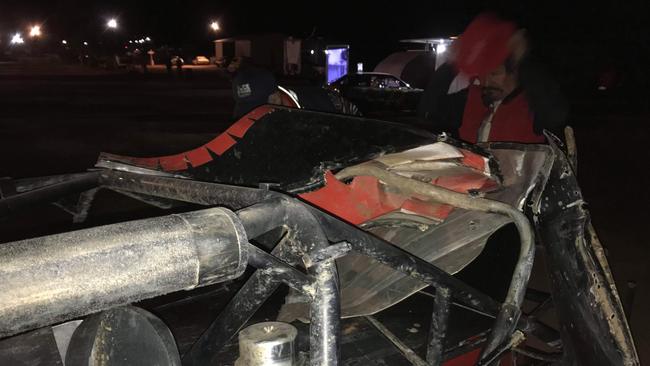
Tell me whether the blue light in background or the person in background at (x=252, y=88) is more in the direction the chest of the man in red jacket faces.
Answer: the person in background

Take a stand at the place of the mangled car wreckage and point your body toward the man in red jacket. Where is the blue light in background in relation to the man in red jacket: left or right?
left

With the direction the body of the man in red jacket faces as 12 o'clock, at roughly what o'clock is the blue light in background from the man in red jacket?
The blue light in background is roughly at 4 o'clock from the man in red jacket.

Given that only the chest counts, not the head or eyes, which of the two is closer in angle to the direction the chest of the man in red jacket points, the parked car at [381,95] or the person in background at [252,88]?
the person in background

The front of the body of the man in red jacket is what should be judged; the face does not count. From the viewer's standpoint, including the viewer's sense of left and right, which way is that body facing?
facing the viewer and to the left of the viewer

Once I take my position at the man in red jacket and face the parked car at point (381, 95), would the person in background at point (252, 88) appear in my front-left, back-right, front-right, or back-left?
front-left

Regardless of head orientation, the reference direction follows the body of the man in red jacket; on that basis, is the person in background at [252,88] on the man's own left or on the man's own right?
on the man's own right
